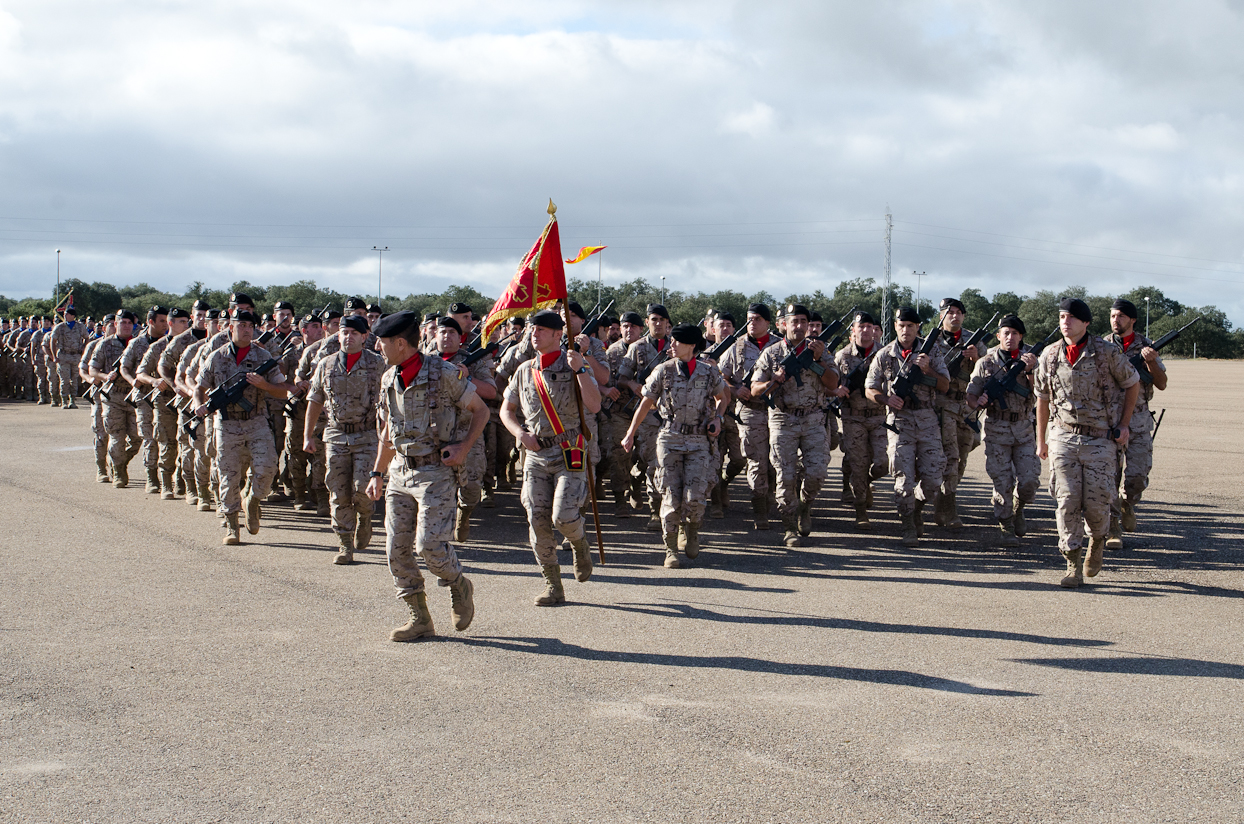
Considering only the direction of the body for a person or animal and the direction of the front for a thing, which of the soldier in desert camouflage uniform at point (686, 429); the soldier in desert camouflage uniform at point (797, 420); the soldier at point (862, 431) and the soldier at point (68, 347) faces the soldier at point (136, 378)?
the soldier at point (68, 347)

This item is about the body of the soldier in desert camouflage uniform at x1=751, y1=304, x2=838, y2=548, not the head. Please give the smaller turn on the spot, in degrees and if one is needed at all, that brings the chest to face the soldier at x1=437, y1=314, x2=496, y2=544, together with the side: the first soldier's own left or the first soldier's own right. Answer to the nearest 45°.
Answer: approximately 90° to the first soldier's own right

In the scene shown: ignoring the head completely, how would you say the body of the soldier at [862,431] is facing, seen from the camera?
toward the camera

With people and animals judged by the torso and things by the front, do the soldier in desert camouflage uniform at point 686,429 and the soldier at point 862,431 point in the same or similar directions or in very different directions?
same or similar directions

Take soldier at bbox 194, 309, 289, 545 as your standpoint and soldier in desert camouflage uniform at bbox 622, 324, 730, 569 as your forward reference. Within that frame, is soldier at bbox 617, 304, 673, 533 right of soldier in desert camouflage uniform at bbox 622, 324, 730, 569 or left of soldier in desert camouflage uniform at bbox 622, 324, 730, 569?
left

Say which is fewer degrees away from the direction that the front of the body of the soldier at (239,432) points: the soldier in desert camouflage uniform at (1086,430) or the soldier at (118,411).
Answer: the soldier in desert camouflage uniform

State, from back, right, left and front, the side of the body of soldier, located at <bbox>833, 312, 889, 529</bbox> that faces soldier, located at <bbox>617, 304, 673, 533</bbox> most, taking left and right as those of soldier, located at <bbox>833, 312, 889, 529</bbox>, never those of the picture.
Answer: right

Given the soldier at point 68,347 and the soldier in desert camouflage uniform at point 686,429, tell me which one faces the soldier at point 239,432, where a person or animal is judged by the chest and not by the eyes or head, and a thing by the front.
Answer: the soldier at point 68,347

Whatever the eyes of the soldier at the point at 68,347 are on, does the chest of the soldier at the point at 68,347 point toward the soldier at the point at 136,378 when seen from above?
yes

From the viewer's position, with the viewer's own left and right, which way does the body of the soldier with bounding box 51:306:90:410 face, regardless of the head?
facing the viewer

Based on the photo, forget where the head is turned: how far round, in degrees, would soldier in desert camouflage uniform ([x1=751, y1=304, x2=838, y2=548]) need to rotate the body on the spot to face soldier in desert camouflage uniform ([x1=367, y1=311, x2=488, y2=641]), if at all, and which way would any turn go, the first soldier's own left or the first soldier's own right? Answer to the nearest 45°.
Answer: approximately 45° to the first soldier's own right

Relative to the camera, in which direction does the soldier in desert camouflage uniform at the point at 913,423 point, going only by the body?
toward the camera

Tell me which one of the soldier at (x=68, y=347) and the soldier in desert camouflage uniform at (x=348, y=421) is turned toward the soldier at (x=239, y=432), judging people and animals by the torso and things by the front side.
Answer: the soldier at (x=68, y=347)

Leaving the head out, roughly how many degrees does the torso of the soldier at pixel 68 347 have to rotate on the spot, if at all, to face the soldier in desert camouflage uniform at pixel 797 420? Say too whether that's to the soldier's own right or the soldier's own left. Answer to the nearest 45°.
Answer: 0° — they already face them

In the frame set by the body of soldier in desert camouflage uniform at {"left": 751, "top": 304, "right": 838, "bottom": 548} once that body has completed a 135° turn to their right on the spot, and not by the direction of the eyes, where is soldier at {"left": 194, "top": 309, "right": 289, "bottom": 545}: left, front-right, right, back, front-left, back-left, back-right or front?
front-left
